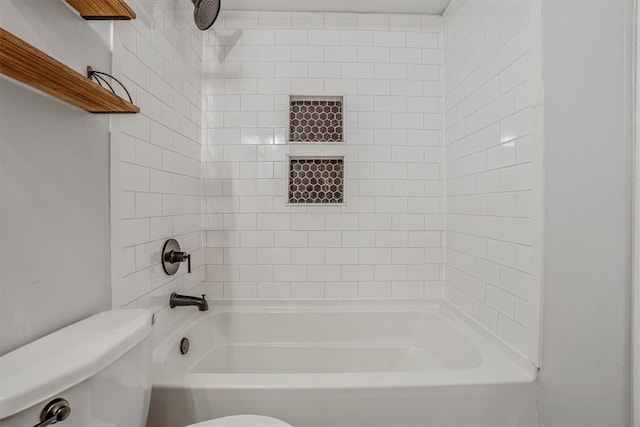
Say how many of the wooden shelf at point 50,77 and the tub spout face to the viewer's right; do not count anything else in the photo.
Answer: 2

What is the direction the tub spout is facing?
to the viewer's right

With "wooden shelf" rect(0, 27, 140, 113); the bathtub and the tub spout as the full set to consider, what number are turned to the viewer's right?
2

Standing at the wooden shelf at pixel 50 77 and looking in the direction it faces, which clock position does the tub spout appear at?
The tub spout is roughly at 10 o'clock from the wooden shelf.

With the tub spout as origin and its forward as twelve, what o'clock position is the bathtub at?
The bathtub is roughly at 1 o'clock from the tub spout.

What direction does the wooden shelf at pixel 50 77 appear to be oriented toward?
to the viewer's right

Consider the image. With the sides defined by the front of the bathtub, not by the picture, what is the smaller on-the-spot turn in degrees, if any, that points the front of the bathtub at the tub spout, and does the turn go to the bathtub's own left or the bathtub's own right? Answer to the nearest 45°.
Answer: approximately 90° to the bathtub's own right
